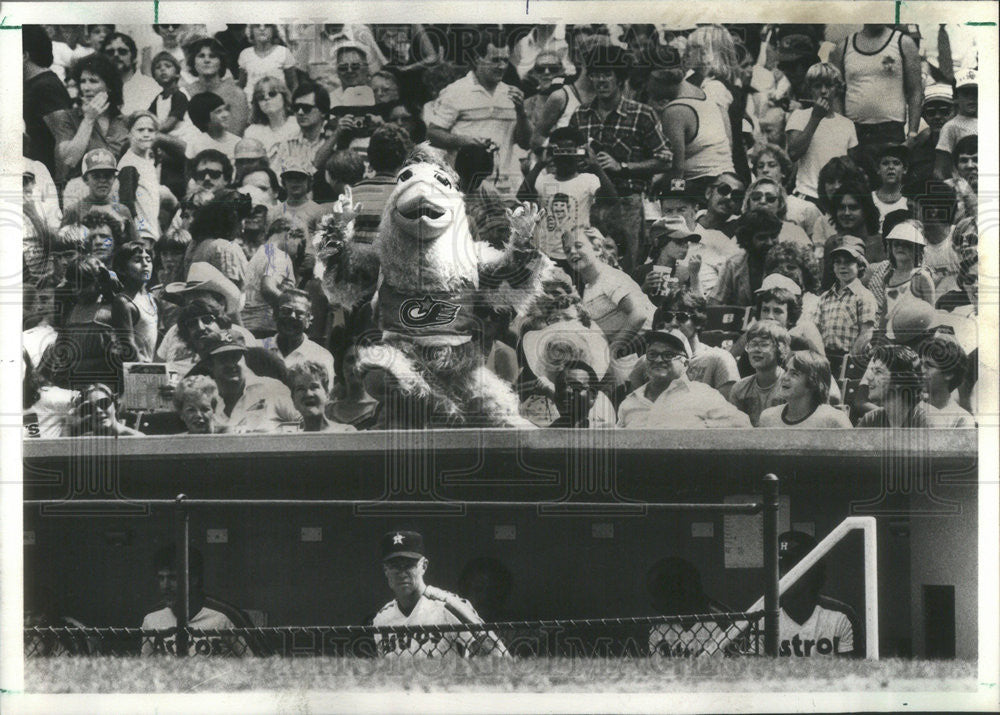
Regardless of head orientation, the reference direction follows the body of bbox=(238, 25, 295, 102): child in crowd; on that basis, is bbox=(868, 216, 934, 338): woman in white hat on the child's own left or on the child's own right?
on the child's own left

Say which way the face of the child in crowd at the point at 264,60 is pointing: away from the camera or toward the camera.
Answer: toward the camera

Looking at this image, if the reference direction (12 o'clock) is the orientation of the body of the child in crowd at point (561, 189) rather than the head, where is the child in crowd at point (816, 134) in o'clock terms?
the child in crowd at point (816, 134) is roughly at 9 o'clock from the child in crowd at point (561, 189).

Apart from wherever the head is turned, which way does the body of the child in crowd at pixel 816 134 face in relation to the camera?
toward the camera

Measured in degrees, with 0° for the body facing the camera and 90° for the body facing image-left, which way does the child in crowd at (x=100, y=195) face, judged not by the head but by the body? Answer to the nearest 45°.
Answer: approximately 0°

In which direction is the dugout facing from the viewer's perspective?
toward the camera

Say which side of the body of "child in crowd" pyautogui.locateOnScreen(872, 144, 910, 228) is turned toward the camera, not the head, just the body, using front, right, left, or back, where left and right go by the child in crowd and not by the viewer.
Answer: front

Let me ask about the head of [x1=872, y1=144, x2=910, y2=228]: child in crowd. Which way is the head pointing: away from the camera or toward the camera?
toward the camera

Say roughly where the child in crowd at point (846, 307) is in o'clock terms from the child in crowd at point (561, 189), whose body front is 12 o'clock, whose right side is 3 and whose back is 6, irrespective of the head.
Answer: the child in crowd at point (846, 307) is roughly at 9 o'clock from the child in crowd at point (561, 189).

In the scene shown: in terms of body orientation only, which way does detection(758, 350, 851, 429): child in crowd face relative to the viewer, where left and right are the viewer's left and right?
facing the viewer and to the left of the viewer

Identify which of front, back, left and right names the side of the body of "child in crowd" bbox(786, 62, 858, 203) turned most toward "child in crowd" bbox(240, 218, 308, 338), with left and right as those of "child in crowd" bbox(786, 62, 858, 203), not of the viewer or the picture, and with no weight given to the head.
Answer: right

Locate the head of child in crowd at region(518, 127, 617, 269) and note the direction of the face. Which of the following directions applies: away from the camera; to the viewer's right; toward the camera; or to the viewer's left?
toward the camera

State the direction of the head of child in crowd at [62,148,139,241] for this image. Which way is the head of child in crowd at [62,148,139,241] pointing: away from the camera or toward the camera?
toward the camera

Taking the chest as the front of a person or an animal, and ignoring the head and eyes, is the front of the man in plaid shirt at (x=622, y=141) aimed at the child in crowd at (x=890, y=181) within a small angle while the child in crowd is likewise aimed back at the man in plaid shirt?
no

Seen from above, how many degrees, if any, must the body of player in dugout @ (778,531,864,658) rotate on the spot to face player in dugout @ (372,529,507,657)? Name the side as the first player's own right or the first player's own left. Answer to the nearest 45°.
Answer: approximately 45° to the first player's own right
